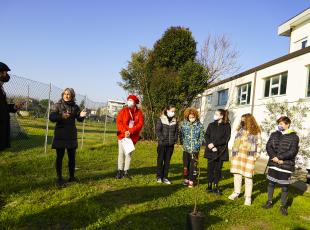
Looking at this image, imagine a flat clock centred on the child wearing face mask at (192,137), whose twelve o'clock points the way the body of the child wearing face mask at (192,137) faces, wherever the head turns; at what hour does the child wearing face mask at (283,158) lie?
the child wearing face mask at (283,158) is roughly at 10 o'clock from the child wearing face mask at (192,137).

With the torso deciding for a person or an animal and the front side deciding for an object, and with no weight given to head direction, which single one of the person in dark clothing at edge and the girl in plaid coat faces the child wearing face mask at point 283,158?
the person in dark clothing at edge

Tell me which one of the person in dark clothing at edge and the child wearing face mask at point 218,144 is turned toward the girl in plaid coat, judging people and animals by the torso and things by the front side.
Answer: the person in dark clothing at edge

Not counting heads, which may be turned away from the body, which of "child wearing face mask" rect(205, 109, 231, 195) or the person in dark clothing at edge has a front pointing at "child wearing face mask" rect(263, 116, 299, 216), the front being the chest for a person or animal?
the person in dark clothing at edge

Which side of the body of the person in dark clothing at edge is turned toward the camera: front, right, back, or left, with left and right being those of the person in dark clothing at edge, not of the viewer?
right

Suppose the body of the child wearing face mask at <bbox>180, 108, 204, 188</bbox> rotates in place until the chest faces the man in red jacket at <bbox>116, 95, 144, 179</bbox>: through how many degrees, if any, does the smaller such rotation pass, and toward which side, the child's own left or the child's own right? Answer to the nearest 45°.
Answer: approximately 90° to the child's own right

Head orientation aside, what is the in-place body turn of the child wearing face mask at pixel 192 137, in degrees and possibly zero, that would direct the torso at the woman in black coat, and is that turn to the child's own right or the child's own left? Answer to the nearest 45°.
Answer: approximately 45° to the child's own right

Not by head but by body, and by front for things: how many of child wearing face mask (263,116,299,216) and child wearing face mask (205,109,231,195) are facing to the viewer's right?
0

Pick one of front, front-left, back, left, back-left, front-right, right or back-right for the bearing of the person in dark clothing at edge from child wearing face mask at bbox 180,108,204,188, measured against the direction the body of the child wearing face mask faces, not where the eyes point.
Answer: front-right

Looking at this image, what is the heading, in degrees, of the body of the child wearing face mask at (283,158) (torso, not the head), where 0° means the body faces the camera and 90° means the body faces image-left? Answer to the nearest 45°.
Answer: approximately 45°

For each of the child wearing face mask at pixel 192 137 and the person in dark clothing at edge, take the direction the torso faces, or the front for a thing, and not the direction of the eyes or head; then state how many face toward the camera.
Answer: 1
